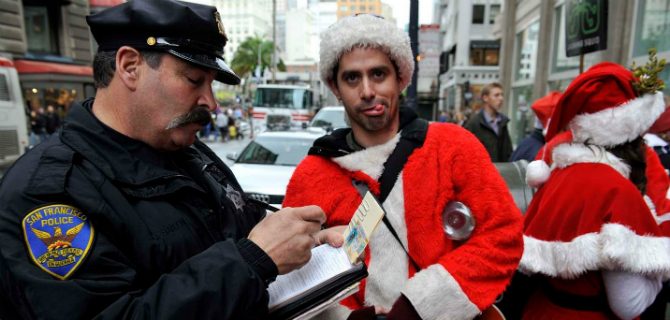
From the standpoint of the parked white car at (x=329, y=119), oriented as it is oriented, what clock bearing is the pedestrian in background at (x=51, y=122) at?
The pedestrian in background is roughly at 2 o'clock from the parked white car.

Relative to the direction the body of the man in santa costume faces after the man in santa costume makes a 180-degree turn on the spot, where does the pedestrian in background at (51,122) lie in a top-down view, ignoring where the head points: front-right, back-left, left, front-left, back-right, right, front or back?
front-left

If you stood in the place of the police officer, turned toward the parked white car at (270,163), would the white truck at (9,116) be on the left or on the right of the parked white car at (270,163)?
left

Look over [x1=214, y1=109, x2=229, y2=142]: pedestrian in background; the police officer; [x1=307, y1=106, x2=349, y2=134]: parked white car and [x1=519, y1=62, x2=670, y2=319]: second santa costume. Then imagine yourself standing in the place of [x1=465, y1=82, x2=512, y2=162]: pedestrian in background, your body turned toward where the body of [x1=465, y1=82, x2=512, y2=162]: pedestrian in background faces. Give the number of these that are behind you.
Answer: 2

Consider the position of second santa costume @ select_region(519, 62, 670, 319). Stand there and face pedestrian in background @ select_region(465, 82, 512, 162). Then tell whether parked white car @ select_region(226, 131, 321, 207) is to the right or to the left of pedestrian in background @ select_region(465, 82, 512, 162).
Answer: left

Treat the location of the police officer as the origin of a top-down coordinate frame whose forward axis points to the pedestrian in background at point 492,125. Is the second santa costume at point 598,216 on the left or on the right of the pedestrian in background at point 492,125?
right

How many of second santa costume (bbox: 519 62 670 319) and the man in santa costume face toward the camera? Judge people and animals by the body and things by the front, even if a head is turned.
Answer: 1

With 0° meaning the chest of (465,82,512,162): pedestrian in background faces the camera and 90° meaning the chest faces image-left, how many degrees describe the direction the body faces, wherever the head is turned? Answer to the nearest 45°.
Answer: approximately 315°

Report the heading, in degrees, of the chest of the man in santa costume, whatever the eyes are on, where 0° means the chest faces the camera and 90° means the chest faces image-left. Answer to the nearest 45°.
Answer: approximately 0°

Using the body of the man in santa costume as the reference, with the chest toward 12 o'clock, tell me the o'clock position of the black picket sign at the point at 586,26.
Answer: The black picket sign is roughly at 7 o'clock from the man in santa costume.

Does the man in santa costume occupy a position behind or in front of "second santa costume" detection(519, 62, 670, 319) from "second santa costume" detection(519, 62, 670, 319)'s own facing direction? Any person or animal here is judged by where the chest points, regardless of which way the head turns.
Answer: behind

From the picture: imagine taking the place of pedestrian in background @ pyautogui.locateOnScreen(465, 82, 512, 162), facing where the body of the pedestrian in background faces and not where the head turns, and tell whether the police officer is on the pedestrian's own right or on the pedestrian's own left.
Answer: on the pedestrian's own right
